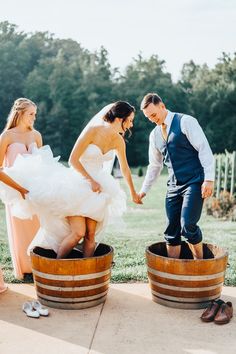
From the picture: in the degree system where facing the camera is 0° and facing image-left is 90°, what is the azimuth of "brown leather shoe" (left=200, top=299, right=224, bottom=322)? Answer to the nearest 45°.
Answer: approximately 45°

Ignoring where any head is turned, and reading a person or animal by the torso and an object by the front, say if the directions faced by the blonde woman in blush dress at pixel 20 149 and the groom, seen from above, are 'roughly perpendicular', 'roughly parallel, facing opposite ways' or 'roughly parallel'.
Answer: roughly perpendicular

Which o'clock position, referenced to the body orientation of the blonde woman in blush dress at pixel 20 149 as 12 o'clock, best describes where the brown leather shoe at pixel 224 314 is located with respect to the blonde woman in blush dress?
The brown leather shoe is roughly at 12 o'clock from the blonde woman in blush dress.

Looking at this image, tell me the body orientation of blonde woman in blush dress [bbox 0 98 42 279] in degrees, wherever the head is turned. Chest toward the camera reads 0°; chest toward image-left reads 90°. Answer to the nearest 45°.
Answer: approximately 315°

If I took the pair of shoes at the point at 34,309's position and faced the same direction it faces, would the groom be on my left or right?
on my left

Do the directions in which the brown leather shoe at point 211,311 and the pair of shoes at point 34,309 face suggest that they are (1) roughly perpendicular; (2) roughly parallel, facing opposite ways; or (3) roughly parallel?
roughly perpendicular

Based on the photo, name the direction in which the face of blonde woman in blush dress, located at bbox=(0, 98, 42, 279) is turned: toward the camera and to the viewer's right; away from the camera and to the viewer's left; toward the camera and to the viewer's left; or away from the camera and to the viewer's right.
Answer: toward the camera and to the viewer's right

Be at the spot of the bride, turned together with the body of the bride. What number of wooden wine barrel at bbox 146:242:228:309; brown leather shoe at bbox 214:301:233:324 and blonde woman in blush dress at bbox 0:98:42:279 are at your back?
1
